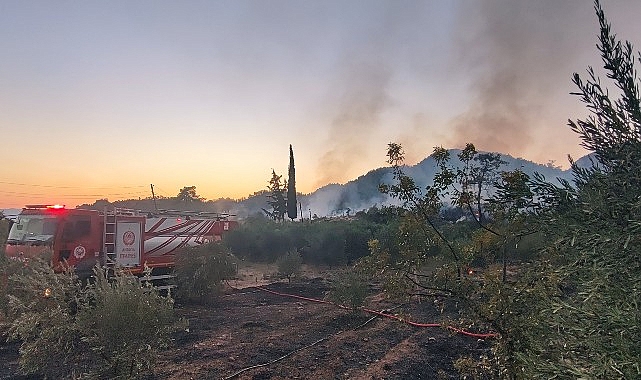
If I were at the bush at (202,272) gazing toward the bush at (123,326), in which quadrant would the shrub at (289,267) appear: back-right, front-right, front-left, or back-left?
back-left

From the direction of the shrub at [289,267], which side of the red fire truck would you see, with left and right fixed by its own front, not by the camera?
back

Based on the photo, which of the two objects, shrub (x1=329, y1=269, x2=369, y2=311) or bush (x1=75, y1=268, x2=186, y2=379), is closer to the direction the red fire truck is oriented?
the bush

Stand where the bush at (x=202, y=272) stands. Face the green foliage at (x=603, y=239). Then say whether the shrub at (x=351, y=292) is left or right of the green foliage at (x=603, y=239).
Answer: left

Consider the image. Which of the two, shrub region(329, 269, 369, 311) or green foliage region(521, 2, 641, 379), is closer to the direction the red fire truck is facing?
the green foliage

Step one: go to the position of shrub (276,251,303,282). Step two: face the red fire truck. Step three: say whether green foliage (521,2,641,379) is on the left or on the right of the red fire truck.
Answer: left

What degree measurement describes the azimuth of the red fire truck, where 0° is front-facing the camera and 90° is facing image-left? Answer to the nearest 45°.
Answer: approximately 45°
